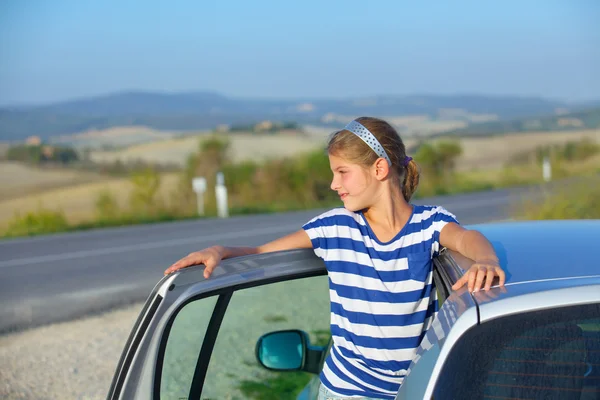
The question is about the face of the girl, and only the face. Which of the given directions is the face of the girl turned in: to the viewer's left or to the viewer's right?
to the viewer's left

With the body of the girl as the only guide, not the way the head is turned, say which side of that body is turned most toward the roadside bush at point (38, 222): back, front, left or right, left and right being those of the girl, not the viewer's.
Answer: back

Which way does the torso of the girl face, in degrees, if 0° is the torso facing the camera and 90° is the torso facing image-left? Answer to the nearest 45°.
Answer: approximately 0°

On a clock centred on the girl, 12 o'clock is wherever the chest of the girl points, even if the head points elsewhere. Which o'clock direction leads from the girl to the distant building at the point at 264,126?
The distant building is roughly at 6 o'clock from the girl.

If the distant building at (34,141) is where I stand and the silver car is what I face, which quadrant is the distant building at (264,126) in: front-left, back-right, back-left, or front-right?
back-left

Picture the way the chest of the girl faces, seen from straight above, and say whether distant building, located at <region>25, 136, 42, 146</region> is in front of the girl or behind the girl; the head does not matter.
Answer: behind
